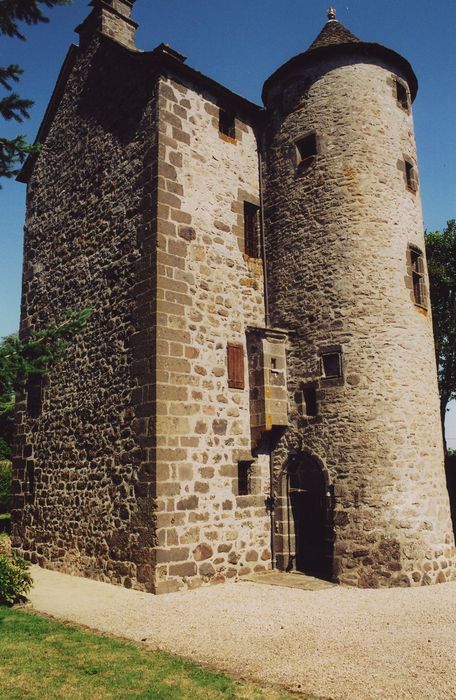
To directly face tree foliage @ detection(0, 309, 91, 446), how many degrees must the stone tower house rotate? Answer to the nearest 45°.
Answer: approximately 90° to its right

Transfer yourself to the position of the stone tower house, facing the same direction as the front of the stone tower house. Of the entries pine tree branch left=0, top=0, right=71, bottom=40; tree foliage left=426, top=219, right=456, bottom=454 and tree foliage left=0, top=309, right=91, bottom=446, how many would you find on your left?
1

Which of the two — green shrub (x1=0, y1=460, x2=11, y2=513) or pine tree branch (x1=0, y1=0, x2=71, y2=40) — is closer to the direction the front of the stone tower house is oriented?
the pine tree branch

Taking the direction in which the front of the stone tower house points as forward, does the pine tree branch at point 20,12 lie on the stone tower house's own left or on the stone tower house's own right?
on the stone tower house's own right

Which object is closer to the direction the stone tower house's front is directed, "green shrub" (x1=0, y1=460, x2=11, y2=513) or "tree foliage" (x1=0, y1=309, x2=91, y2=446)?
the tree foliage

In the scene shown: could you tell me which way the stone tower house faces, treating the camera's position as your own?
facing the viewer and to the right of the viewer

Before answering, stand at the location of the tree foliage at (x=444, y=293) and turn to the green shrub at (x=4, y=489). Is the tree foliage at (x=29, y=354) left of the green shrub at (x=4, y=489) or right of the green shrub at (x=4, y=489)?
left

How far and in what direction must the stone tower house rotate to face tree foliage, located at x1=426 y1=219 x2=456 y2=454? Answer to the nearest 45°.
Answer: approximately 90° to its left

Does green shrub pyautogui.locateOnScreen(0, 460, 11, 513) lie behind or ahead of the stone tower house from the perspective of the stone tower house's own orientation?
behind
